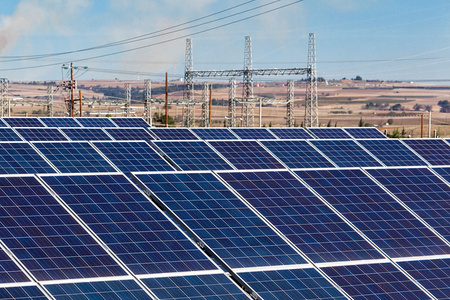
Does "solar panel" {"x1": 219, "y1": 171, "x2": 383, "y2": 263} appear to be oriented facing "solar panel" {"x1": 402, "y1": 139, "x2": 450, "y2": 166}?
no

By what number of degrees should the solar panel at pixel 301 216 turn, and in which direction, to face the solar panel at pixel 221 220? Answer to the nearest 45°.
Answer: approximately 90° to its right

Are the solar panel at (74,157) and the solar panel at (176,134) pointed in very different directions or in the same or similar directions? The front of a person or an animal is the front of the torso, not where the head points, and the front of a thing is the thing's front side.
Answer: same or similar directions

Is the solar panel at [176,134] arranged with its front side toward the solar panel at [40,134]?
no

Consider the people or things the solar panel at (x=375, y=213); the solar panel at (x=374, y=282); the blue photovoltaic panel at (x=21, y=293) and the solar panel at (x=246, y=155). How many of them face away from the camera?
0

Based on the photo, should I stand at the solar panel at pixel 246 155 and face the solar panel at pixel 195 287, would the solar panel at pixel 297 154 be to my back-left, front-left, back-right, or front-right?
back-left

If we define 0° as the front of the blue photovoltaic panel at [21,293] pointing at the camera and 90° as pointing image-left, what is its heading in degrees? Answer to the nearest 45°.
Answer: approximately 315°

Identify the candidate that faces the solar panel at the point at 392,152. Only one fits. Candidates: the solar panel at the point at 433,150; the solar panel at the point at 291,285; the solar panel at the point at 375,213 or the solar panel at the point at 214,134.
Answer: the solar panel at the point at 214,134

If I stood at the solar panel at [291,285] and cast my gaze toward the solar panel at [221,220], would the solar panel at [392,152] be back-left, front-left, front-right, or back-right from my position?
front-right

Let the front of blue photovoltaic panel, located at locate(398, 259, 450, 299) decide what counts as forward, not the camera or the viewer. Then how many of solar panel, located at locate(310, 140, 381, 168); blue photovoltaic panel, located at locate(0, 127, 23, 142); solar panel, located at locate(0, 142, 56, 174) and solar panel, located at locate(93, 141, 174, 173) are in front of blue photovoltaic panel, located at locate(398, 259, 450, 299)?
0

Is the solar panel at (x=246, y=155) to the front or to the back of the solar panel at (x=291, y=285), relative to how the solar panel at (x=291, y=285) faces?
to the back

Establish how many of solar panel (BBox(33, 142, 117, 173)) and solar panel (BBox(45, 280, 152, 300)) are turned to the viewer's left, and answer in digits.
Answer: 0

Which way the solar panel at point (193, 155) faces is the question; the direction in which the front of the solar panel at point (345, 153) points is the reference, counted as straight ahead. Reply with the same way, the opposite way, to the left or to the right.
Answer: the same way

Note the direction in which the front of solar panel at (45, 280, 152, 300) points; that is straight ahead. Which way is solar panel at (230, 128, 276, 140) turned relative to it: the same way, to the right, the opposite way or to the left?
the same way

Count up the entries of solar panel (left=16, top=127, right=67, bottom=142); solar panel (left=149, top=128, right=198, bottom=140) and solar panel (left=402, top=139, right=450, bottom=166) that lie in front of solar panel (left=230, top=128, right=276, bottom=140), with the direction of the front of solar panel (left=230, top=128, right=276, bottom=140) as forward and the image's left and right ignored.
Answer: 1

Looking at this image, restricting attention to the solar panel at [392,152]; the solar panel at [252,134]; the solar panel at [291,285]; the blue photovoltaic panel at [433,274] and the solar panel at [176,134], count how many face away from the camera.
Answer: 0

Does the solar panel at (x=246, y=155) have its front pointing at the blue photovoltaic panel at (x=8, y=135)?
no

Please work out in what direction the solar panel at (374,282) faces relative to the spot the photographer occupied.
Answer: facing the viewer and to the right of the viewer

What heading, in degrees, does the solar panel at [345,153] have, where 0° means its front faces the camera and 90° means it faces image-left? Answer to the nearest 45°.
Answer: approximately 315°
